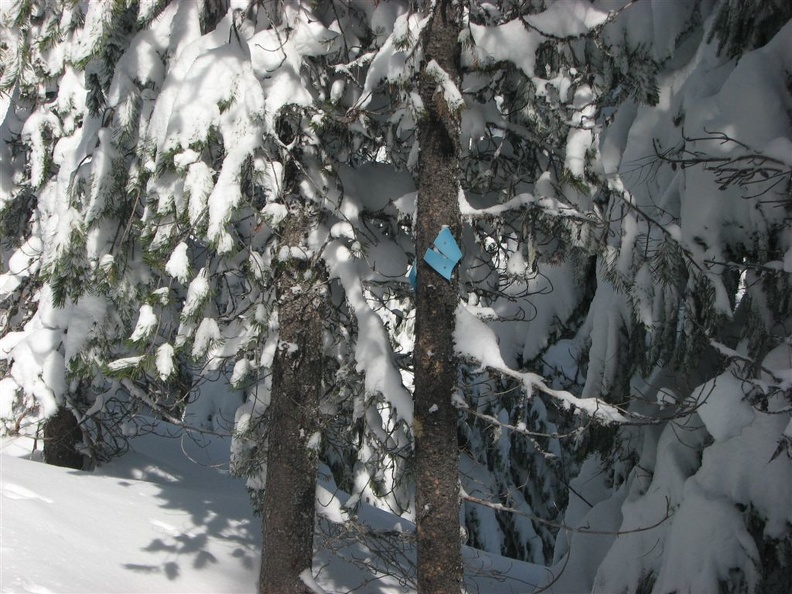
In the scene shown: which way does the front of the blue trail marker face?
toward the camera
